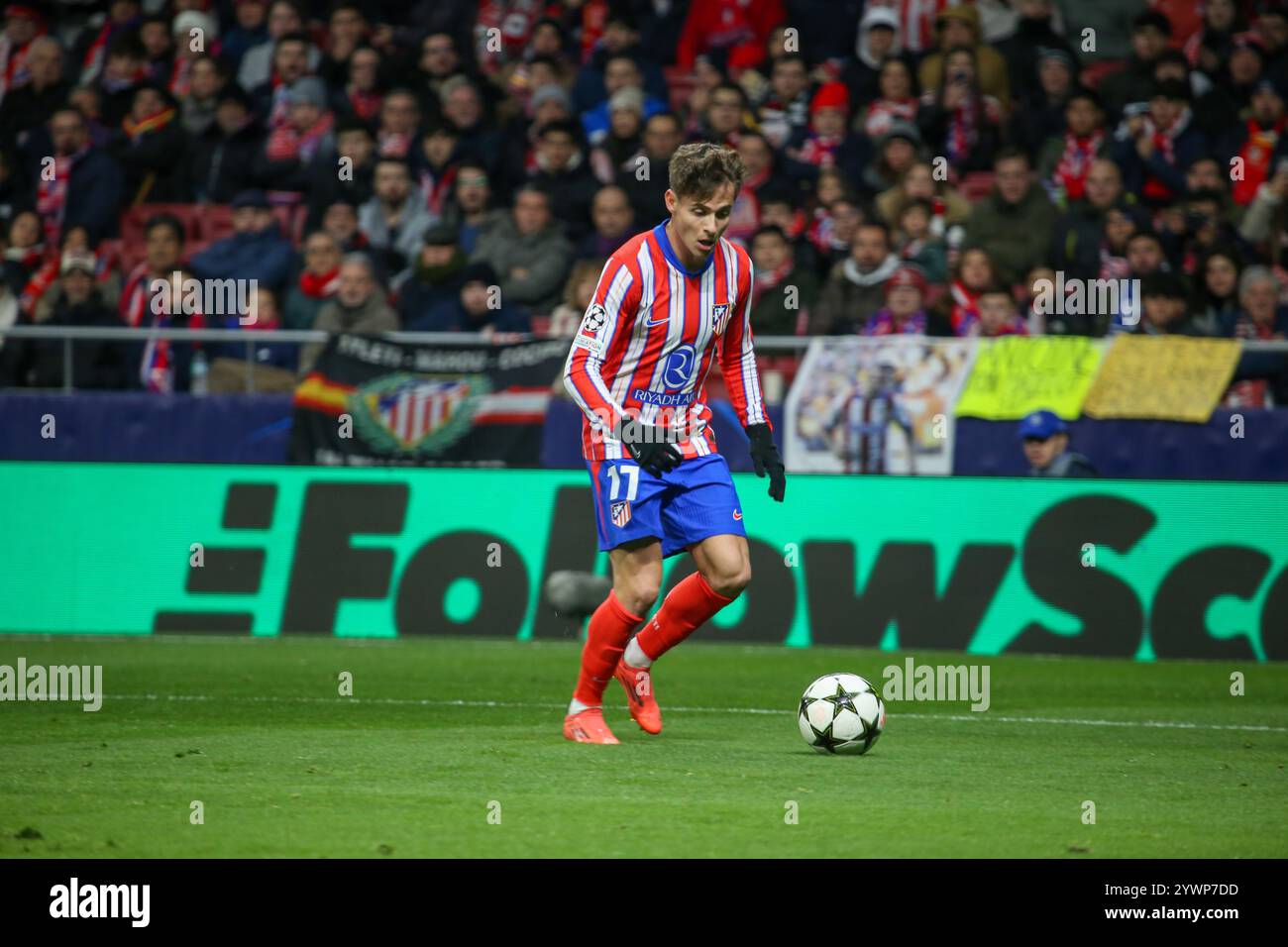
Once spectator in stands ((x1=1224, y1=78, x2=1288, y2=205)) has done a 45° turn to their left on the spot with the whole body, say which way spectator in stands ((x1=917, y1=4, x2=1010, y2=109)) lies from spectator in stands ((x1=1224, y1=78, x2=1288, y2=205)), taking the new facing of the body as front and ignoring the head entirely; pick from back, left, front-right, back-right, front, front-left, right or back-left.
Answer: back-right

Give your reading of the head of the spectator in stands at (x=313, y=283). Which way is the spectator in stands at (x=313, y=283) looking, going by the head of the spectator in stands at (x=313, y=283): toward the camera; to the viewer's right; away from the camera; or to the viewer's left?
toward the camera

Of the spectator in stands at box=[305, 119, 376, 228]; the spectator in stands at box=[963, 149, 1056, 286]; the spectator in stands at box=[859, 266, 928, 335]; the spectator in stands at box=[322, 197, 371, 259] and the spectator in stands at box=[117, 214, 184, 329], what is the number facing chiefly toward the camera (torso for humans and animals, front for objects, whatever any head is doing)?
5

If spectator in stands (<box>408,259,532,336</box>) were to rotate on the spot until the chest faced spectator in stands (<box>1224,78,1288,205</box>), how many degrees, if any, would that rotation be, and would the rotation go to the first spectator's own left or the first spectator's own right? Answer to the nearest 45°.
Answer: approximately 90° to the first spectator's own left

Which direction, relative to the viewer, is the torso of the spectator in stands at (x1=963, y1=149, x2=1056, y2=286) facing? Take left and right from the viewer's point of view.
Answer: facing the viewer

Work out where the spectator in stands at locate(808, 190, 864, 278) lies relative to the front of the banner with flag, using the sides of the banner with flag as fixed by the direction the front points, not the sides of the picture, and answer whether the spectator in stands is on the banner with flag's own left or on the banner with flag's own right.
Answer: on the banner with flag's own left

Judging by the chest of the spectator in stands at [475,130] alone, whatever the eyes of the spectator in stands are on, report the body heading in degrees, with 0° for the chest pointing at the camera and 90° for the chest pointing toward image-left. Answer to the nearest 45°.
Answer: approximately 0°

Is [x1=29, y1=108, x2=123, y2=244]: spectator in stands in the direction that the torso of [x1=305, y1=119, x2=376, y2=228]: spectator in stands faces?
no

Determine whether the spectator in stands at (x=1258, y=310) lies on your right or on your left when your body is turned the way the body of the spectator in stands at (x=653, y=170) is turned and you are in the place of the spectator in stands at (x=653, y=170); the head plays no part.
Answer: on your left

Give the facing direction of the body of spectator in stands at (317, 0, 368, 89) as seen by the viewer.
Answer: toward the camera

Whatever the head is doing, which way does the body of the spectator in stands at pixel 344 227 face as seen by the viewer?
toward the camera

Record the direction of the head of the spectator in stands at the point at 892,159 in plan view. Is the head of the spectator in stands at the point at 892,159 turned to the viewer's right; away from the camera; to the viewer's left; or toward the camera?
toward the camera

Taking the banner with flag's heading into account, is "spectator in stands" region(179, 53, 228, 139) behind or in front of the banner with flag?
behind

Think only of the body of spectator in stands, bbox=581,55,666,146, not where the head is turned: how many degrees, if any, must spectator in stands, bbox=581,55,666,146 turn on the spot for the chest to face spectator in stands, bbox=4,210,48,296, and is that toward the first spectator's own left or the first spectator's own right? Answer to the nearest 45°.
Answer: approximately 90° to the first spectator's own right

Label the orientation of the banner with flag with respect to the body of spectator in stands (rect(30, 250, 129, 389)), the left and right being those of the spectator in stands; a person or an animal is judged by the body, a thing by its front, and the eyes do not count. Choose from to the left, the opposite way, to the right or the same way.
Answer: the same way

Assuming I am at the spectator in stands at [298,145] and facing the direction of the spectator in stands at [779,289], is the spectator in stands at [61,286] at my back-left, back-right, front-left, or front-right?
back-right

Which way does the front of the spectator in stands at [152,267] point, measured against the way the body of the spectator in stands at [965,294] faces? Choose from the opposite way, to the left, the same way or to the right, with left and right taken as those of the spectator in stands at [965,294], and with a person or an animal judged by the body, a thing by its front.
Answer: the same way

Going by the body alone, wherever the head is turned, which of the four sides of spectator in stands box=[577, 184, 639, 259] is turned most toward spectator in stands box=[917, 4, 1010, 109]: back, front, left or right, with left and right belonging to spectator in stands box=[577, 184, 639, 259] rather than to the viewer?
back
